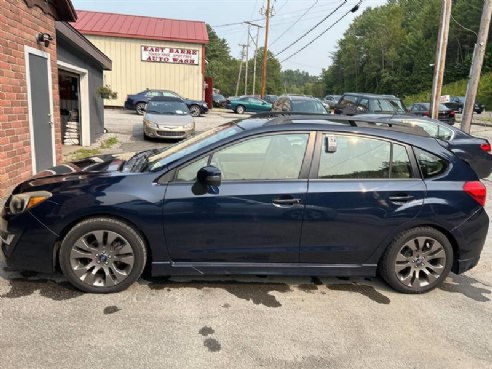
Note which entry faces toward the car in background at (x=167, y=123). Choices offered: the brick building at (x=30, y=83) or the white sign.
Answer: the white sign

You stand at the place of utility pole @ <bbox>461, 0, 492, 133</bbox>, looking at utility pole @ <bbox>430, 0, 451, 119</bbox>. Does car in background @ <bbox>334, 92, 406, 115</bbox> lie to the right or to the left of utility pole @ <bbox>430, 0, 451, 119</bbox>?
left

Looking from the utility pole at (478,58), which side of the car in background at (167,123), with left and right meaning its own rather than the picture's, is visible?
left

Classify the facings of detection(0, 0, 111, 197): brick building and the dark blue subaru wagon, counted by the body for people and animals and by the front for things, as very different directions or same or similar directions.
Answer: very different directions

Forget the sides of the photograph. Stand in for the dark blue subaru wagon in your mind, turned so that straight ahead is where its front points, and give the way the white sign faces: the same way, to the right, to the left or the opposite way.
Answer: to the left

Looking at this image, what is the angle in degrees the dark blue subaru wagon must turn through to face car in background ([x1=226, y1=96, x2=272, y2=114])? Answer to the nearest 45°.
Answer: approximately 90° to its right

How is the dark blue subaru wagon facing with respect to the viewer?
to the viewer's left

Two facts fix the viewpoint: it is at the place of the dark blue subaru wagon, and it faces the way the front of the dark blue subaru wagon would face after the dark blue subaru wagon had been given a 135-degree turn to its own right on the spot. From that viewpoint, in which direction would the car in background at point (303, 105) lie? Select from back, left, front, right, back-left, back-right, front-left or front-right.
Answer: front-left

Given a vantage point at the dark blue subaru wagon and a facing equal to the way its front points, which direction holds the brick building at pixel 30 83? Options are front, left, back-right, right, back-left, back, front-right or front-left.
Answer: front-right

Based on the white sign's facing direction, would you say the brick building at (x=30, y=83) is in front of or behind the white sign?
in front

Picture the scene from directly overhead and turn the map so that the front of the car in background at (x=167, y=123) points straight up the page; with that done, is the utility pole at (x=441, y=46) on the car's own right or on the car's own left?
on the car's own left

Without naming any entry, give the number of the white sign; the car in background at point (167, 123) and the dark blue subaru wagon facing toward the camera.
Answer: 2

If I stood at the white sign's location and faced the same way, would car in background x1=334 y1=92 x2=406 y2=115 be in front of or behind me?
in front

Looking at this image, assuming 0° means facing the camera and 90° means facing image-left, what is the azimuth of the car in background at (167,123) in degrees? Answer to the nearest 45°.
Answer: approximately 0°

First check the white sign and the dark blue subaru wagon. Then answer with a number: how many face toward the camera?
1
